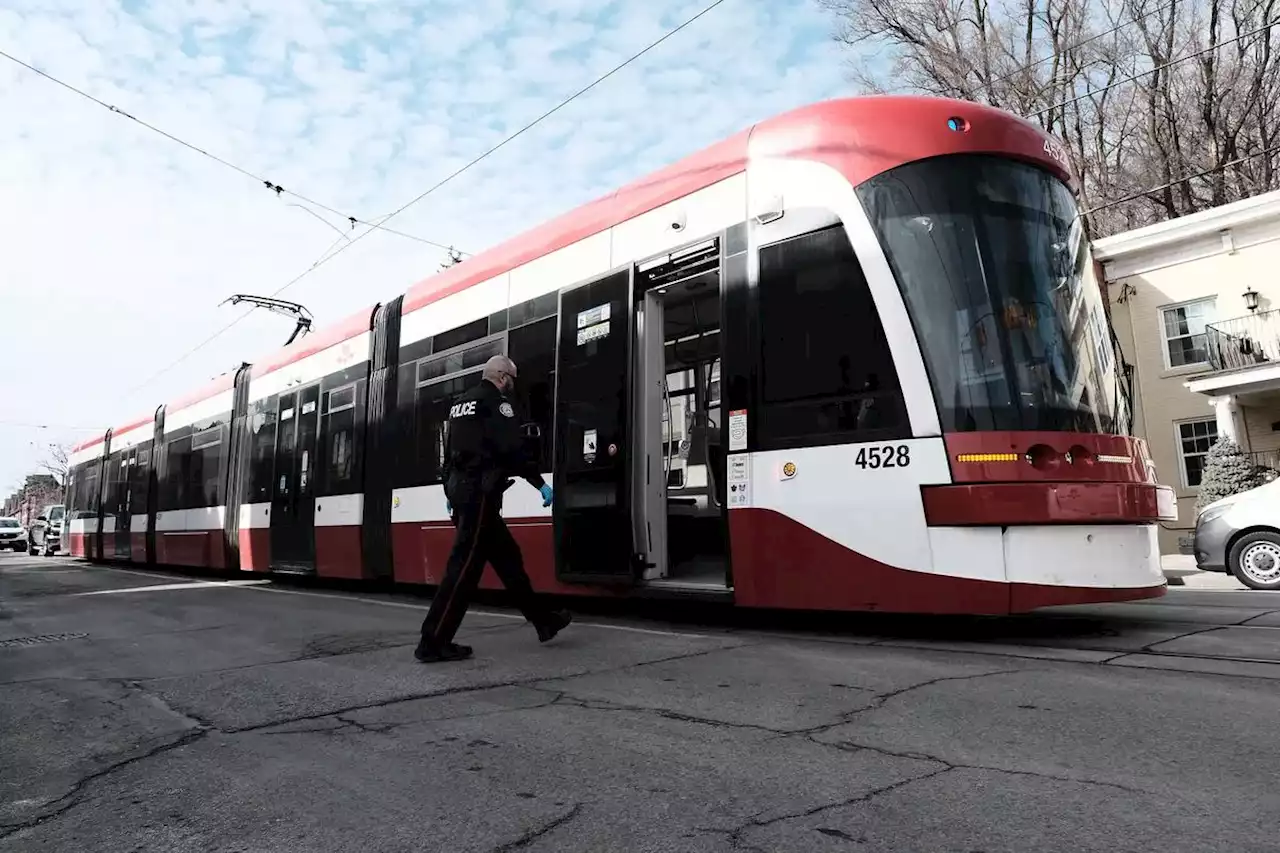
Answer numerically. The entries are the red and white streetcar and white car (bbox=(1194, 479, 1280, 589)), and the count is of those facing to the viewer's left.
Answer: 1

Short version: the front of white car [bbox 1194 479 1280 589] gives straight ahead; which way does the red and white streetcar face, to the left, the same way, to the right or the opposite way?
the opposite way

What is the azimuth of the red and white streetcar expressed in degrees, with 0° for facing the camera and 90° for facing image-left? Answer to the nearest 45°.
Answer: approximately 315°

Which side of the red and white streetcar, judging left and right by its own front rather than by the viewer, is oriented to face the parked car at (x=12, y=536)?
back

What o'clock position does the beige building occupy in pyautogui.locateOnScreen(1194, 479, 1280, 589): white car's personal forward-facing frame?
The beige building is roughly at 3 o'clock from the white car.

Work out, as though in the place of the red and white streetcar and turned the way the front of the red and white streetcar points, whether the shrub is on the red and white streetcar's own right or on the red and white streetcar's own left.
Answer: on the red and white streetcar's own left

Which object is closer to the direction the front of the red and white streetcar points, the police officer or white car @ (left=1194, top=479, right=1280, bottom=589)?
the white car

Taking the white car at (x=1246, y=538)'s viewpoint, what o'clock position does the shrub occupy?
The shrub is roughly at 3 o'clock from the white car.

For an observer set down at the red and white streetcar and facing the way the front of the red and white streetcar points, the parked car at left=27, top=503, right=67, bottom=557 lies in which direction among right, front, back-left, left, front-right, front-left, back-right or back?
back

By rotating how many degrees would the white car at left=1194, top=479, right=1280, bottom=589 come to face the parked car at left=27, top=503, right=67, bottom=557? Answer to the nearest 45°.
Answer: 0° — it already faces it

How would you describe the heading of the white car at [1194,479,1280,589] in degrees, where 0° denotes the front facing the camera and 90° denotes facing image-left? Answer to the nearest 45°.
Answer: approximately 90°

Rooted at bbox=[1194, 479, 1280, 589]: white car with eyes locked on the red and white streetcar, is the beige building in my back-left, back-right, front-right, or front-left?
back-right
